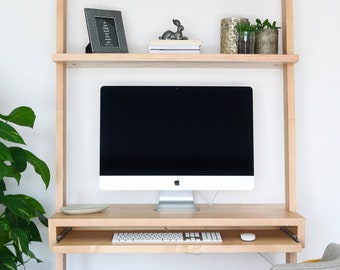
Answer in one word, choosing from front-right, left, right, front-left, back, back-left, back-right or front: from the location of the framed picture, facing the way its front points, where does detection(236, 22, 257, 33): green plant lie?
front-left

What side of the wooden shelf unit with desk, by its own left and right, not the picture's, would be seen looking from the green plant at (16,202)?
right

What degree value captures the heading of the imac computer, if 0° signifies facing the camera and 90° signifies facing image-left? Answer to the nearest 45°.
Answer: approximately 0°

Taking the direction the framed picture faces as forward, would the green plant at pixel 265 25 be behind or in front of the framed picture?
in front

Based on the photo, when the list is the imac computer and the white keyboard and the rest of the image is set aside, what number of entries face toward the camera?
2

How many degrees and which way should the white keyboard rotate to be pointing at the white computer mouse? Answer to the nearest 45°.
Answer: approximately 90° to its left

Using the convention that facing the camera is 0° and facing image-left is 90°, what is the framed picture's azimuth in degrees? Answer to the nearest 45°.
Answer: approximately 315°
